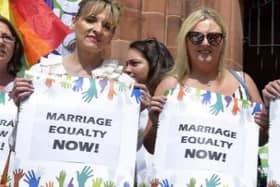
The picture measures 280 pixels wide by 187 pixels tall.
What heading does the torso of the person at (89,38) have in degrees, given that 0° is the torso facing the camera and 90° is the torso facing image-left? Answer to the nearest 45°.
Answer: approximately 0°

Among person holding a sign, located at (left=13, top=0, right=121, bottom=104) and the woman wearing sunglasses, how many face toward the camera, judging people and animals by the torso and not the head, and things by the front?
2

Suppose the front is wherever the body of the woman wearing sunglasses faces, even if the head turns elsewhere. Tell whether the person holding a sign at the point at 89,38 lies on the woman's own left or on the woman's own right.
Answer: on the woman's own right

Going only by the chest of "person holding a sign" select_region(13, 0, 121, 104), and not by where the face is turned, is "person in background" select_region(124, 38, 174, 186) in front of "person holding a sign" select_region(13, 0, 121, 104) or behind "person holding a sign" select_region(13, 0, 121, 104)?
behind

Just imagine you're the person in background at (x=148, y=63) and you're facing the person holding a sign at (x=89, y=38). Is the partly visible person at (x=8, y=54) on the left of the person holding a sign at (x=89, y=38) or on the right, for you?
right
